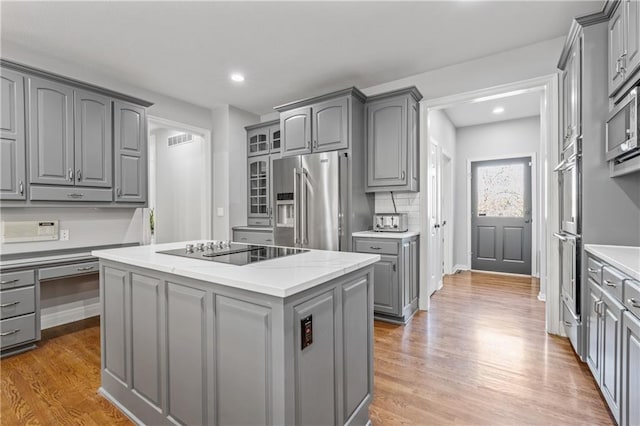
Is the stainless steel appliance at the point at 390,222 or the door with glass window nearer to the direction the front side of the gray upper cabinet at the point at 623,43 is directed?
the stainless steel appliance

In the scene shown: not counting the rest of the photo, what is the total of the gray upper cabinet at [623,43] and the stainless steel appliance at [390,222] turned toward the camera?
1

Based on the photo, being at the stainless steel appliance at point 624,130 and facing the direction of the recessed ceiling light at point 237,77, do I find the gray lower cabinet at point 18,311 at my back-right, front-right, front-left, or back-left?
front-left

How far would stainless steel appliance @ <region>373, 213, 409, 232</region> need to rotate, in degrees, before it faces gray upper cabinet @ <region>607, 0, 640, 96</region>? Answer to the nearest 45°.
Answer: approximately 45° to its left

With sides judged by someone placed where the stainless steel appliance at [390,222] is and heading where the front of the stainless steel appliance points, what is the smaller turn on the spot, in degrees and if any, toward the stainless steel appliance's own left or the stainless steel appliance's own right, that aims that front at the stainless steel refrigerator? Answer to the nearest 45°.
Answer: approximately 45° to the stainless steel appliance's own right

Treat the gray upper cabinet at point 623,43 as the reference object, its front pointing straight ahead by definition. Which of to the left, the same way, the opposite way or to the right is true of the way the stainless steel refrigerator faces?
to the left

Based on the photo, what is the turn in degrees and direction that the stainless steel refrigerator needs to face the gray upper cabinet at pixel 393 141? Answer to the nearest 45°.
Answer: approximately 135° to its left

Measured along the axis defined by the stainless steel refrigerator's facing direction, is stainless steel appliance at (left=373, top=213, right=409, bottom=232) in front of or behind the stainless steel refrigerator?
behind

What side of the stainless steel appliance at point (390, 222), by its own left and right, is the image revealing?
front

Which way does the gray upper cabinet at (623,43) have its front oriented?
to the viewer's left
